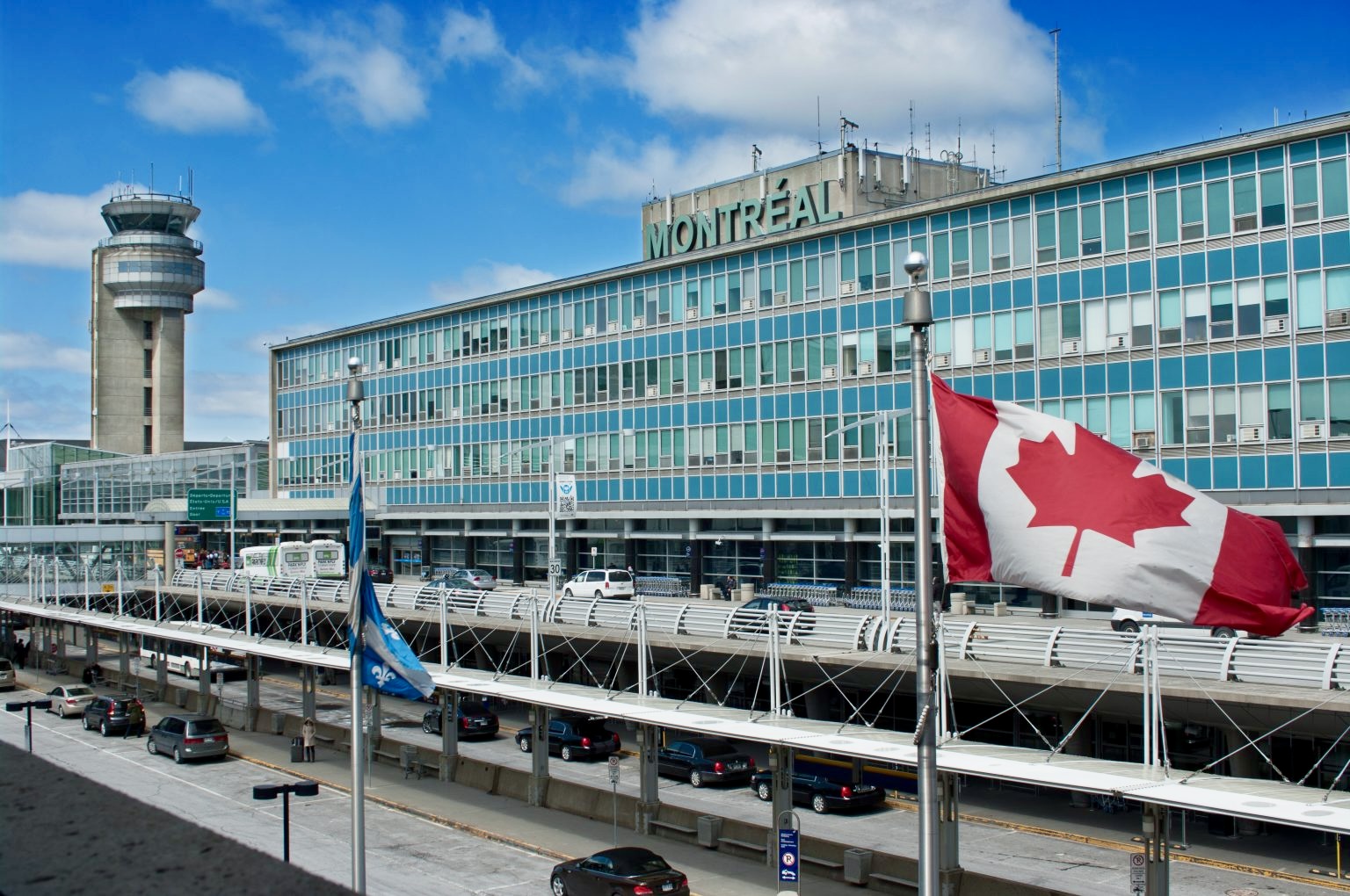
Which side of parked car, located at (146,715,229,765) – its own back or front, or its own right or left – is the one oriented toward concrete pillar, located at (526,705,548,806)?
back

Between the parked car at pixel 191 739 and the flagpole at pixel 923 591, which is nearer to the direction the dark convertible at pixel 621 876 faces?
the parked car

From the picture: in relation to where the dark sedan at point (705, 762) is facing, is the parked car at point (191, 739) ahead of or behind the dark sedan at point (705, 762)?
ahead

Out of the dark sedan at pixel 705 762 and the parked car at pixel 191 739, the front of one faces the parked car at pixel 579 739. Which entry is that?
the dark sedan

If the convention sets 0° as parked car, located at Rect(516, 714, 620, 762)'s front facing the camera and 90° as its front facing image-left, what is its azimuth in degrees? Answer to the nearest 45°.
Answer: approximately 135°

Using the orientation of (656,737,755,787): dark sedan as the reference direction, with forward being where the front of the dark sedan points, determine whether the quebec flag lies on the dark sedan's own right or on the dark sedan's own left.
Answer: on the dark sedan's own left

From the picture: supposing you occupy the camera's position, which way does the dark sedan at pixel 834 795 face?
facing away from the viewer and to the left of the viewer

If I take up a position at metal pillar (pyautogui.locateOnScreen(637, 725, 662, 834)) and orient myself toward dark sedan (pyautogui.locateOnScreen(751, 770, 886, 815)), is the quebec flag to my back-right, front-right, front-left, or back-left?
back-right
